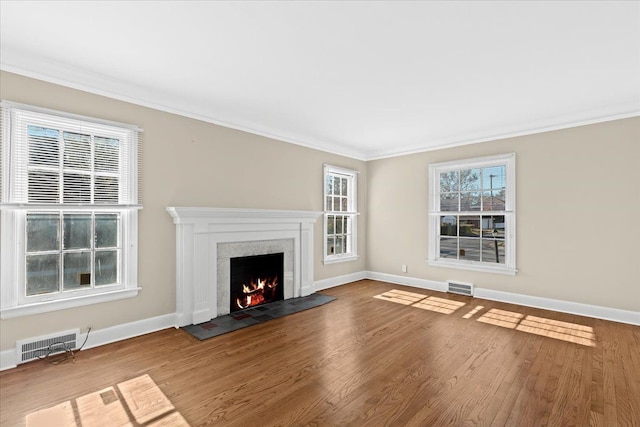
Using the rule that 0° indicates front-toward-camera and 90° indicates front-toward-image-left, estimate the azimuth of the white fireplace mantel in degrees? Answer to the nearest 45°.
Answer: approximately 315°

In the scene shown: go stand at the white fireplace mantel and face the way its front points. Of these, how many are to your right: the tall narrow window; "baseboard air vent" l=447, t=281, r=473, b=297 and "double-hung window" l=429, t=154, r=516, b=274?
0

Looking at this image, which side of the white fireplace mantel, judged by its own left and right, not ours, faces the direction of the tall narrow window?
left

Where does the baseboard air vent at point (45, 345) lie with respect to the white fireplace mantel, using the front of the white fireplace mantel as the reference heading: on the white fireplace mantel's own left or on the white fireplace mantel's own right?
on the white fireplace mantel's own right

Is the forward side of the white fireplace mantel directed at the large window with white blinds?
no

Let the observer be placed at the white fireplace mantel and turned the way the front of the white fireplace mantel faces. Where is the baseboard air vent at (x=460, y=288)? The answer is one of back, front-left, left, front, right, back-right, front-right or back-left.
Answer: front-left

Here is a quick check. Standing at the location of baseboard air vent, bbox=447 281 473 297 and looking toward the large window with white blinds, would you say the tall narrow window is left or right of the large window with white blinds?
right
